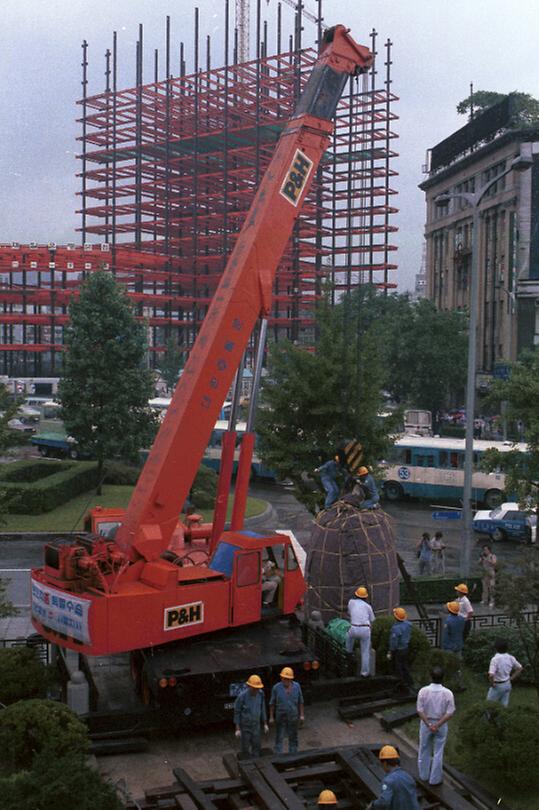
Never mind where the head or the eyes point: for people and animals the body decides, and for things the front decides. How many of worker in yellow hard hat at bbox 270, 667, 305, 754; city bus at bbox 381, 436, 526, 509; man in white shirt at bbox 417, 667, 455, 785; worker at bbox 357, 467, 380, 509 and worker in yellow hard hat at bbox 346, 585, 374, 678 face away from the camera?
2

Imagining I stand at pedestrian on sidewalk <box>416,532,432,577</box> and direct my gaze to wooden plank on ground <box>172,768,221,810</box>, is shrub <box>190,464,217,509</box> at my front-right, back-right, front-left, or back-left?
back-right

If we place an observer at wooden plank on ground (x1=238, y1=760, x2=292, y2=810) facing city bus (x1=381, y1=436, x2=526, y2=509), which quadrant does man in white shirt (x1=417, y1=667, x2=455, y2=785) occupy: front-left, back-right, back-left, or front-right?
front-right

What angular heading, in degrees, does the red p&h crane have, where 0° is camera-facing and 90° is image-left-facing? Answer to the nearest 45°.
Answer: approximately 225°

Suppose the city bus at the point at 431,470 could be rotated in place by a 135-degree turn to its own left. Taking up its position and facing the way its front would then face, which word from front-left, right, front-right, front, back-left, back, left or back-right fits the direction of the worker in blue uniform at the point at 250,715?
front-right

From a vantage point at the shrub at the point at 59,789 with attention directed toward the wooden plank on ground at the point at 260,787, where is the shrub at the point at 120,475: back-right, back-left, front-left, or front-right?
front-left

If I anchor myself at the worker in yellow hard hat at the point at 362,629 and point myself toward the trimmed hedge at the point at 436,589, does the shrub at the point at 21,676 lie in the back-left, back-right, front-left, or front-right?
back-left

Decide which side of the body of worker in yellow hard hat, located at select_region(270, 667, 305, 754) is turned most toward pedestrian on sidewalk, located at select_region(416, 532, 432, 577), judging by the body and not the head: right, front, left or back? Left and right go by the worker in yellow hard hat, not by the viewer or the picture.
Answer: back

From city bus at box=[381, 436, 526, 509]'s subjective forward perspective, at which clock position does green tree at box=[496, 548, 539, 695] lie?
The green tree is roughly at 9 o'clock from the city bus.

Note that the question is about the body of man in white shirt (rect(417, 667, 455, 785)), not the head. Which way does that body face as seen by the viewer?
away from the camera

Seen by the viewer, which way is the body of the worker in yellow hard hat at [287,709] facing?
toward the camera

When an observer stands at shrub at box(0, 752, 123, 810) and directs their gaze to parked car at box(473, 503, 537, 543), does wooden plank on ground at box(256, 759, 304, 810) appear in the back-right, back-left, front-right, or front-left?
front-right
